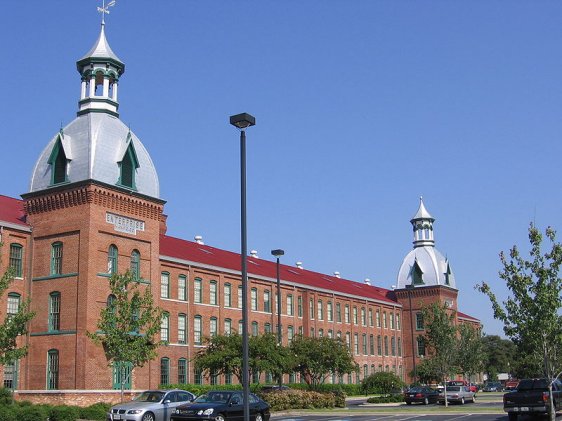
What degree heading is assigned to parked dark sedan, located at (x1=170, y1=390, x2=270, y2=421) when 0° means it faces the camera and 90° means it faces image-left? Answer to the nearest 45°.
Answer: approximately 45°

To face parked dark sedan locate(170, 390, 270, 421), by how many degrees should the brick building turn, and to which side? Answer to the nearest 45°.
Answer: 0° — it already faces it

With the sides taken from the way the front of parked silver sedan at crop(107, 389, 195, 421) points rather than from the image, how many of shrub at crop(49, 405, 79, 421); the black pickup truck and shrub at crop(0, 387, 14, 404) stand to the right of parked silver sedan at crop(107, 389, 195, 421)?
2

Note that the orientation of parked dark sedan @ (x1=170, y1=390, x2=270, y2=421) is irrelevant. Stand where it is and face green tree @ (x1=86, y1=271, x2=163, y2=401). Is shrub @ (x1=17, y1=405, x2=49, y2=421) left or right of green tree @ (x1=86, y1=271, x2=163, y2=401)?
left

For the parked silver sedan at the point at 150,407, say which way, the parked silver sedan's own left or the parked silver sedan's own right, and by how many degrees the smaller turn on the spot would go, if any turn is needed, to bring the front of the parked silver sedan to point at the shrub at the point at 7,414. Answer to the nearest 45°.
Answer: approximately 45° to the parked silver sedan's own right

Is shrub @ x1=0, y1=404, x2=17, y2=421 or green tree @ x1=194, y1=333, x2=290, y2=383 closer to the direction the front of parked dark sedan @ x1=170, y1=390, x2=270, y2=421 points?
the shrub
